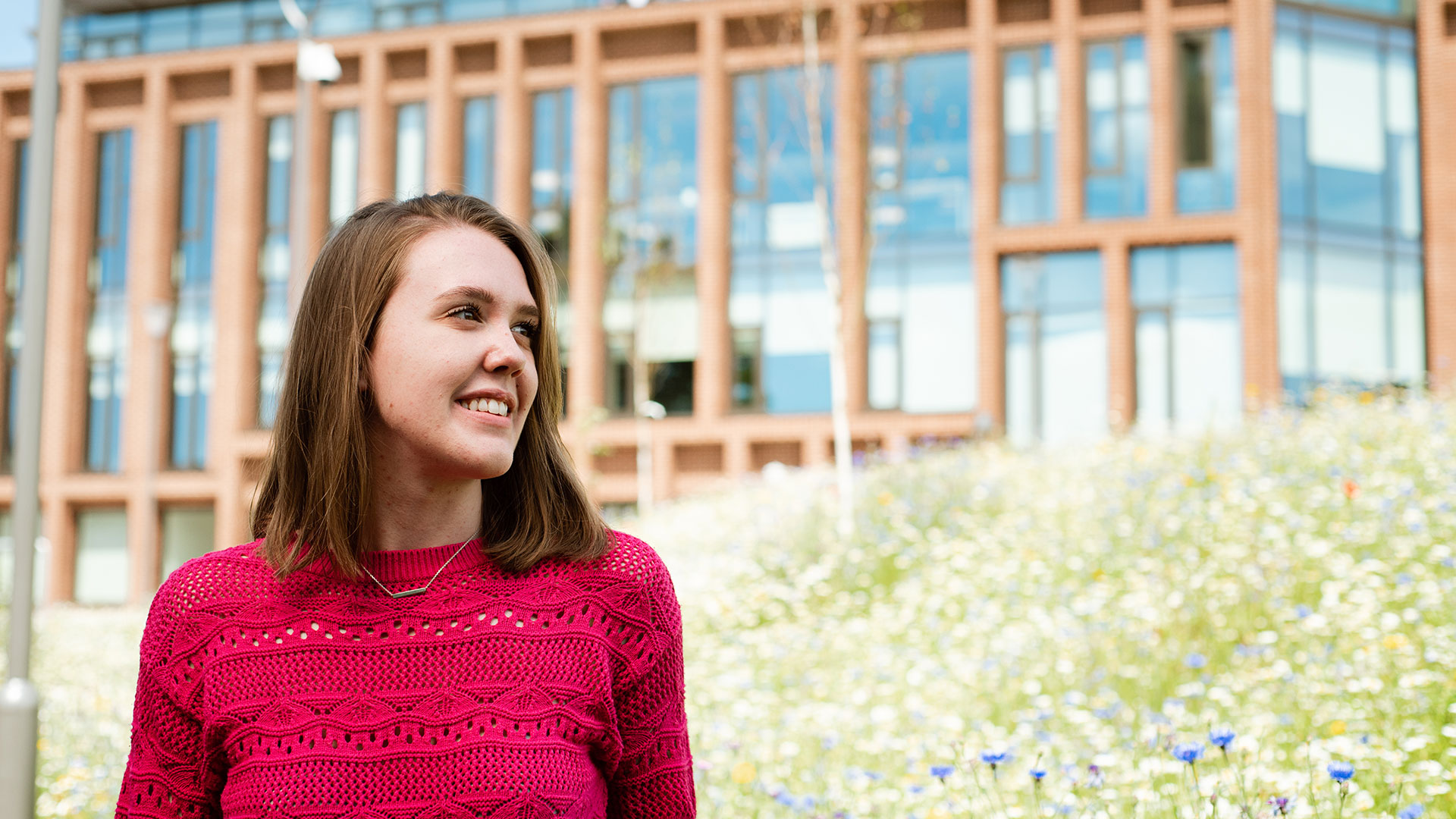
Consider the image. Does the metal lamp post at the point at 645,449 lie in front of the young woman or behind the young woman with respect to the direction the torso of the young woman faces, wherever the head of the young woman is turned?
behind

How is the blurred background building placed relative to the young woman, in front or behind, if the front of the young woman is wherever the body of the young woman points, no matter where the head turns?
behind

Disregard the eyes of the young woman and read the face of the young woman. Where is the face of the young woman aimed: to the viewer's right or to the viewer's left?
to the viewer's right

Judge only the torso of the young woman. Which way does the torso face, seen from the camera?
toward the camera

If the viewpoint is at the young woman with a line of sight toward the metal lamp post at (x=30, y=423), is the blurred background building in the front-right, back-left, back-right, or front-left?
front-right

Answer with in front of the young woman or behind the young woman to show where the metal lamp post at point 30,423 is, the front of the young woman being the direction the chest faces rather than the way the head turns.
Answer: behind
